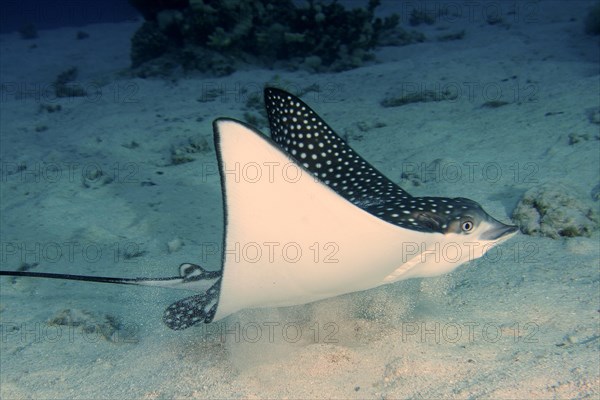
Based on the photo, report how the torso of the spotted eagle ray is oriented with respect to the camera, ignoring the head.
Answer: to the viewer's right
